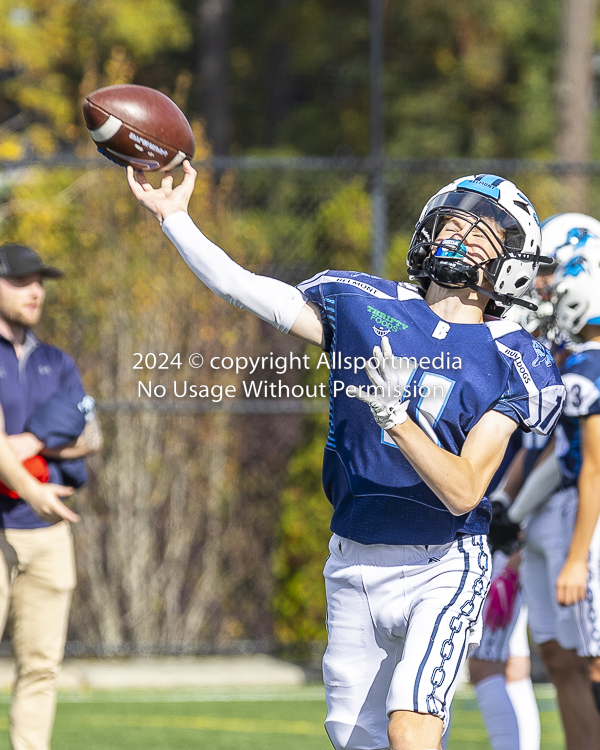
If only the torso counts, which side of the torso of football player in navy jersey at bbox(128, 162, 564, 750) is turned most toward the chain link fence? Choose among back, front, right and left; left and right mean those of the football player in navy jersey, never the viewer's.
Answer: back

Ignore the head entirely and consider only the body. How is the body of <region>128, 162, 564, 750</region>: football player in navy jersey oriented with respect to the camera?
toward the camera

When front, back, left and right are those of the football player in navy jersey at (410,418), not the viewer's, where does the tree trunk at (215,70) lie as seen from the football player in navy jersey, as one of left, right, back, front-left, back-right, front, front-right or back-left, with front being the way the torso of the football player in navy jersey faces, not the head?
back

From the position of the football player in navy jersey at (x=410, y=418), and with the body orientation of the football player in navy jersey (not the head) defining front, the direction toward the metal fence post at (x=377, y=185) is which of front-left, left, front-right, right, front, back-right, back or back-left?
back

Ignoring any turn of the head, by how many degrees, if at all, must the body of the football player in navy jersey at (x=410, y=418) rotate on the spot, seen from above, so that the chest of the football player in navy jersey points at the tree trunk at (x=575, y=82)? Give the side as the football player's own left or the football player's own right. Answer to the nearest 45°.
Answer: approximately 180°

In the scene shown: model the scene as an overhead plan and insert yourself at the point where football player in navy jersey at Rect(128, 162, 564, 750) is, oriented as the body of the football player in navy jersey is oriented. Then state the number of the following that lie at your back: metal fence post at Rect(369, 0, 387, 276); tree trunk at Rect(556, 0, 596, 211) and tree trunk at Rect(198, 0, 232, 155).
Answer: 3

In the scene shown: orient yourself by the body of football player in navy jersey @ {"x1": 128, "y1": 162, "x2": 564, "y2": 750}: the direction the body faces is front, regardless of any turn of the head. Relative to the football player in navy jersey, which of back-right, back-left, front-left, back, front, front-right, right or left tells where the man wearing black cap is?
back-right
